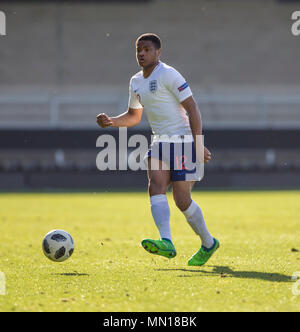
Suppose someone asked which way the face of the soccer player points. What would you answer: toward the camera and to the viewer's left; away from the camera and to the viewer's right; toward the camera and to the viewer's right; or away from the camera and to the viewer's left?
toward the camera and to the viewer's left

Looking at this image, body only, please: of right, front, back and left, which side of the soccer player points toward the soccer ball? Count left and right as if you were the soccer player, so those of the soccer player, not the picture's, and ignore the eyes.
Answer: right

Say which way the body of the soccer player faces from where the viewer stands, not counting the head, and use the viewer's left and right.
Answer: facing the viewer and to the left of the viewer
